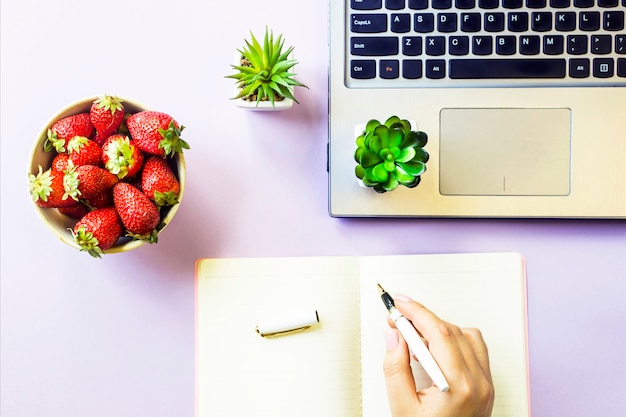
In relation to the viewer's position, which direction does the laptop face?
facing the viewer

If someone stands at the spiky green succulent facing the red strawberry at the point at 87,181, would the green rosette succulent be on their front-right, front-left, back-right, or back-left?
back-left
